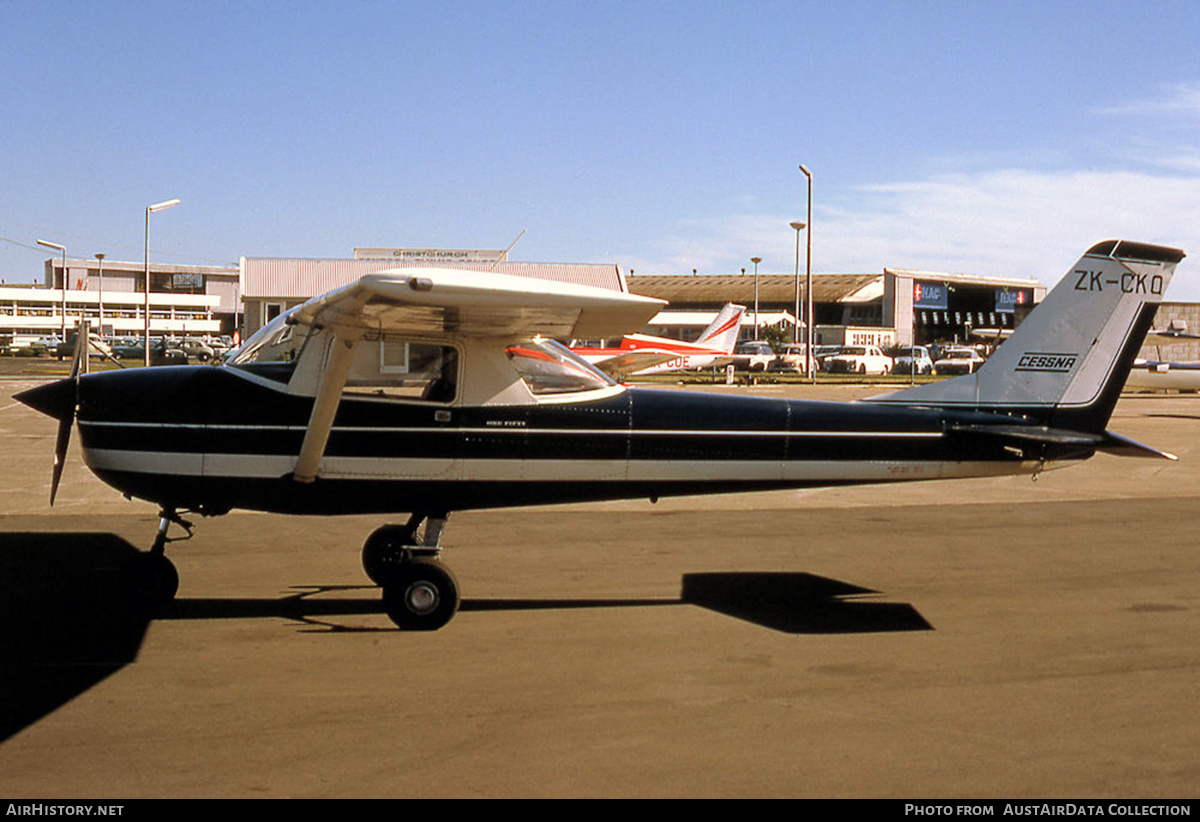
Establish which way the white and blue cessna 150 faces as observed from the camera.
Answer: facing to the left of the viewer

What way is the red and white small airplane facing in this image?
to the viewer's left

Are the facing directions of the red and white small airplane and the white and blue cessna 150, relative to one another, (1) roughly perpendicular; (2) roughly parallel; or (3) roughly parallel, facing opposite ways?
roughly parallel

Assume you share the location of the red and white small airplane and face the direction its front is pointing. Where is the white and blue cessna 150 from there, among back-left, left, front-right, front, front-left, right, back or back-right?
left

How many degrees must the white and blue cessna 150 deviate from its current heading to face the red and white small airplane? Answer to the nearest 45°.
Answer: approximately 90° to its right

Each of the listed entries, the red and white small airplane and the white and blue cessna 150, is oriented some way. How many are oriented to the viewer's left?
2
